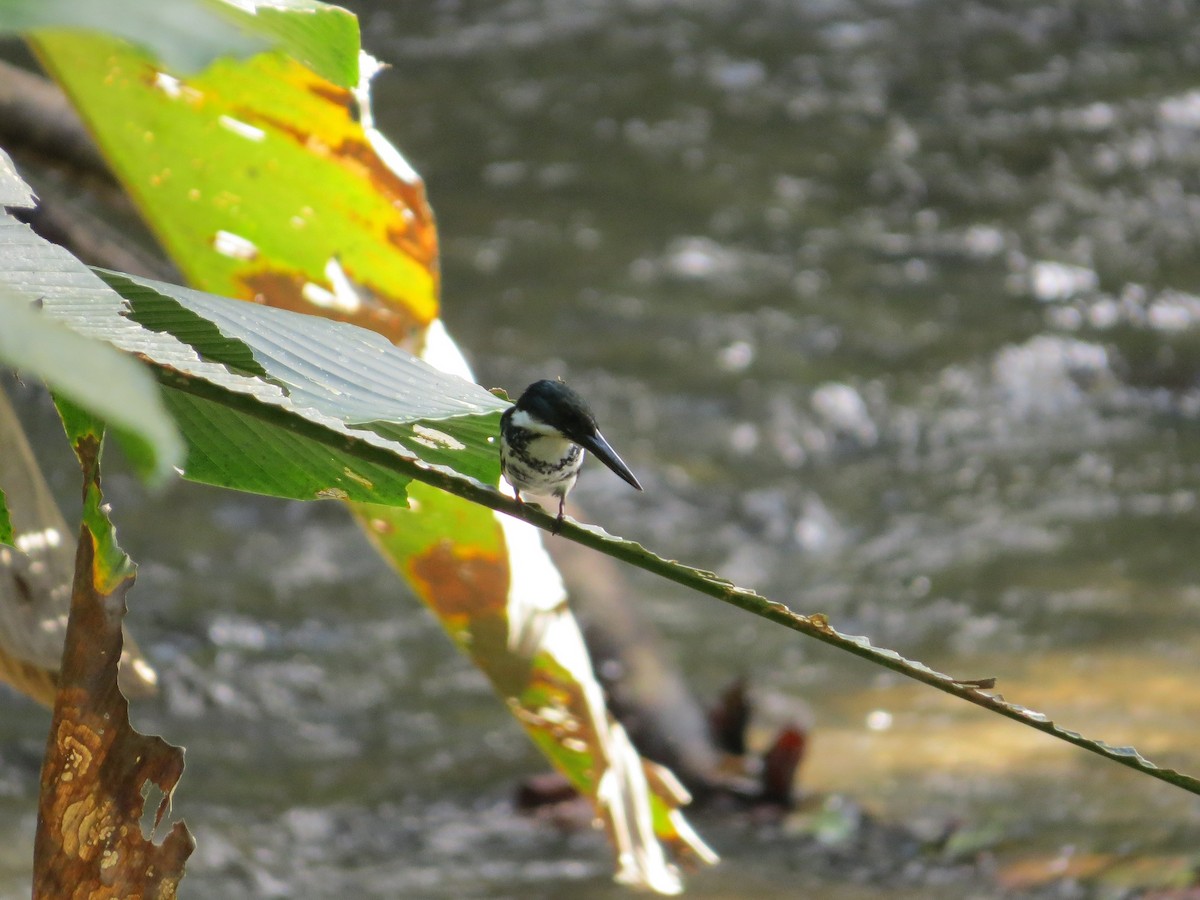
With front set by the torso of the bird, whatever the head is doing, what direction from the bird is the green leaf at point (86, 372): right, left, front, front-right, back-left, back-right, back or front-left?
front-right

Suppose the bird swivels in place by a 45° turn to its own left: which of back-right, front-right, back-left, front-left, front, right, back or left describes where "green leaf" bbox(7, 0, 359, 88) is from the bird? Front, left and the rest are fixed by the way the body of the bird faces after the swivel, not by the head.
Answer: right
